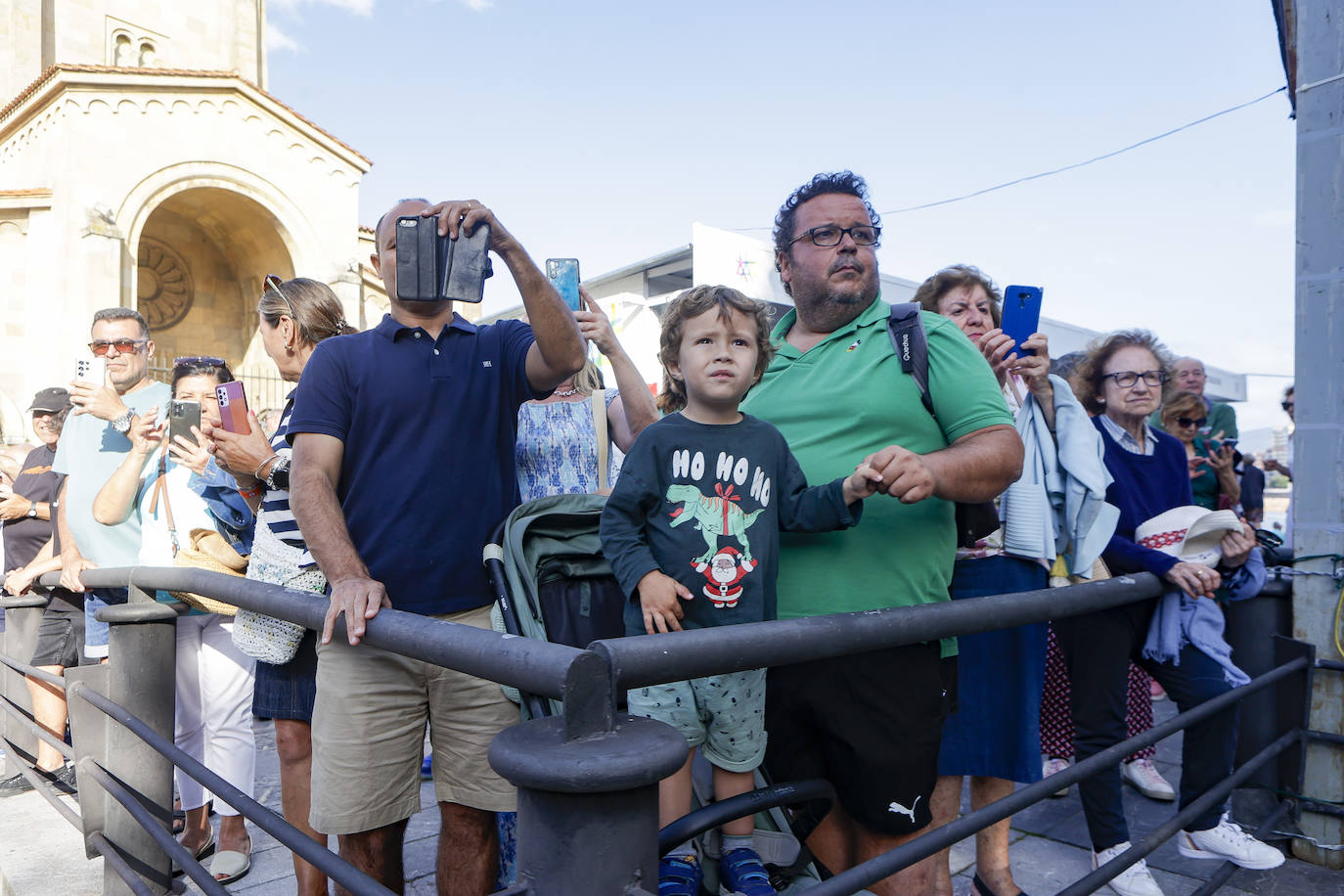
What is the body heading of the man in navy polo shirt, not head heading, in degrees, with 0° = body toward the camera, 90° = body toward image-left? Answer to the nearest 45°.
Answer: approximately 0°

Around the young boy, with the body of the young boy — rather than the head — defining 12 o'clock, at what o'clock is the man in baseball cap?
The man in baseball cap is roughly at 4 o'clock from the young boy.

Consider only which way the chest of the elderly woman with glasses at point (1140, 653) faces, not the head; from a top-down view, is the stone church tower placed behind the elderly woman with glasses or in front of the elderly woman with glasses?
behind

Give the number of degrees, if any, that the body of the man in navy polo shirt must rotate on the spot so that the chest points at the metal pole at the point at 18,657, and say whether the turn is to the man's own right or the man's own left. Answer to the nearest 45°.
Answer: approximately 135° to the man's own right

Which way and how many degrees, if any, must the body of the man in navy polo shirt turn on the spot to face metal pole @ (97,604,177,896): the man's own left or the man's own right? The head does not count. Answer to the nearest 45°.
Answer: approximately 135° to the man's own right

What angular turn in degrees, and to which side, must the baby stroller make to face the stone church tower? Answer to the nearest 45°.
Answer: approximately 180°

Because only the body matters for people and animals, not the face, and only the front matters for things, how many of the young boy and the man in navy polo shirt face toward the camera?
2

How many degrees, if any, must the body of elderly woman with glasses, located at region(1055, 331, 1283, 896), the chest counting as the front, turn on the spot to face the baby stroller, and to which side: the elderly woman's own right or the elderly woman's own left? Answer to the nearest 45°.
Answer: approximately 90° to the elderly woman's own right

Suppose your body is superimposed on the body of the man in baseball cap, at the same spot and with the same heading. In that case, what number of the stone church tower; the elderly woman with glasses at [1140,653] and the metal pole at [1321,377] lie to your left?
2

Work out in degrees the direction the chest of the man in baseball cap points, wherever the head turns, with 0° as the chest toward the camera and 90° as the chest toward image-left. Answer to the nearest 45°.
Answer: approximately 45°

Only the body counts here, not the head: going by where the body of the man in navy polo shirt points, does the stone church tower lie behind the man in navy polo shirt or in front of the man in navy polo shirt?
behind
